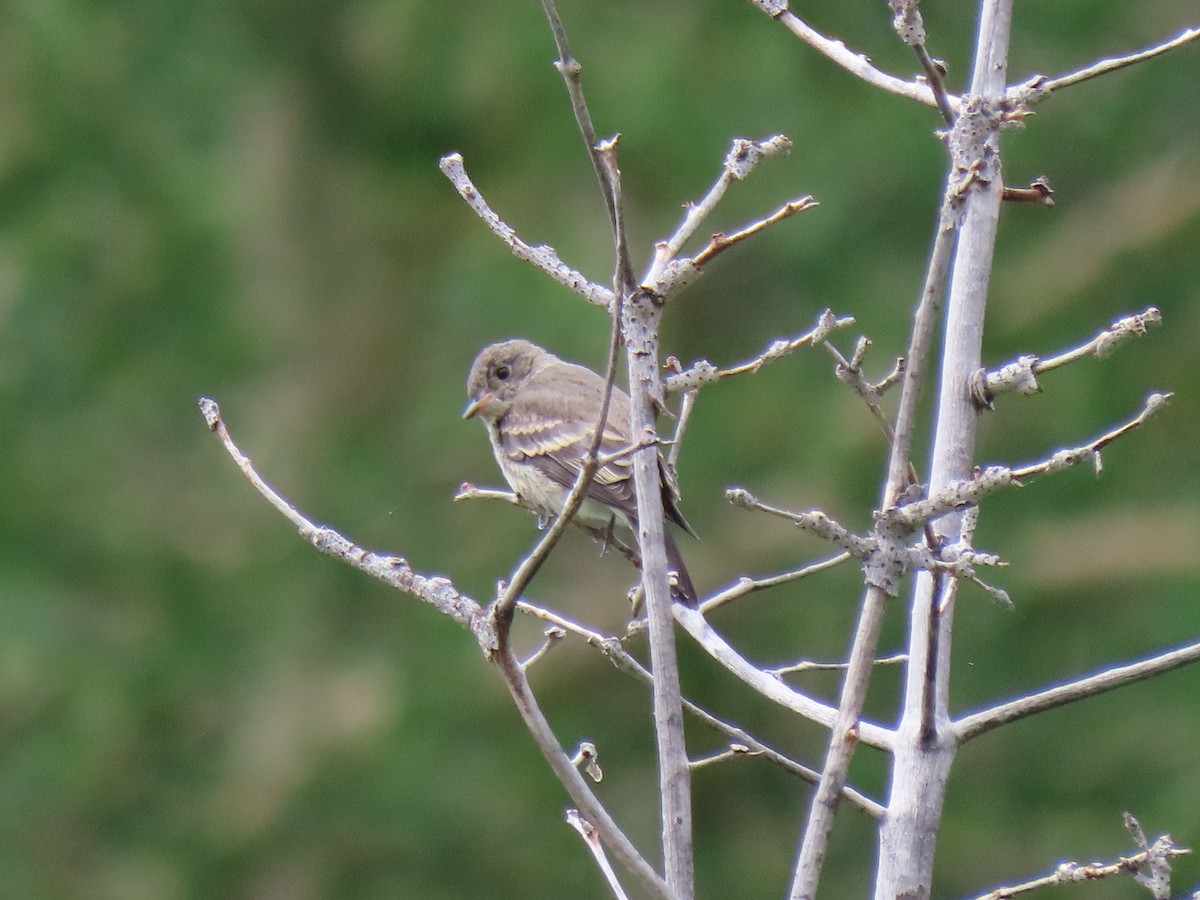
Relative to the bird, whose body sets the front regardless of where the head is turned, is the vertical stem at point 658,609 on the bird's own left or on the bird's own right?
on the bird's own left

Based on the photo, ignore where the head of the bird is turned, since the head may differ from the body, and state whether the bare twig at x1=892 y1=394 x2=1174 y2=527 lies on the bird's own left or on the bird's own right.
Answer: on the bird's own left

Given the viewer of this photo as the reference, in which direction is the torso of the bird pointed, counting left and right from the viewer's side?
facing to the left of the viewer

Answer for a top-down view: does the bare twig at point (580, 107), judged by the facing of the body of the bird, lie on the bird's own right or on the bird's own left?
on the bird's own left

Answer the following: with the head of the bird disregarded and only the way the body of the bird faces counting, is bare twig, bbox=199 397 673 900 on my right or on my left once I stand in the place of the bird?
on my left
